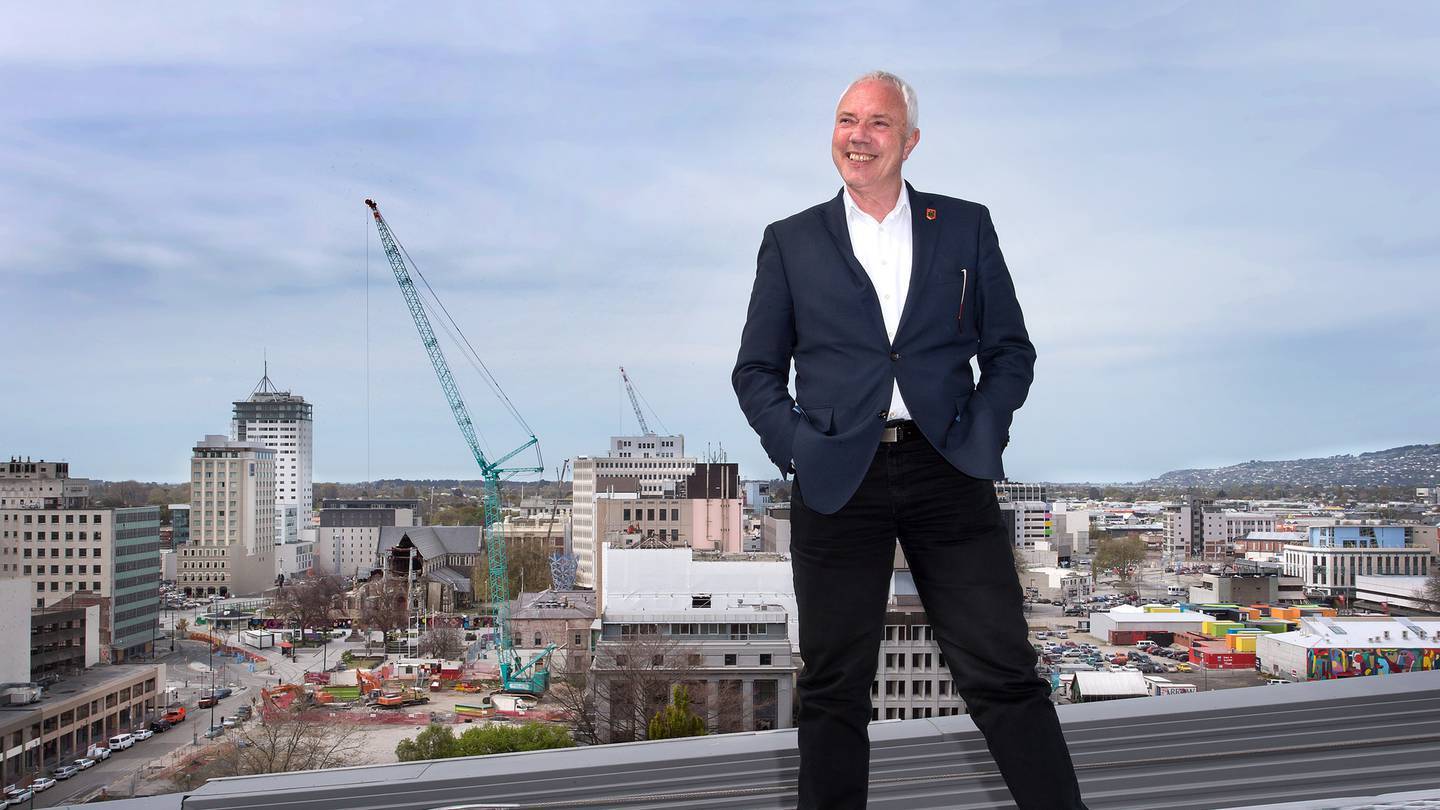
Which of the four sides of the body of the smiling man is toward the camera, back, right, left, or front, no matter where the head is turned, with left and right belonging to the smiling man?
front

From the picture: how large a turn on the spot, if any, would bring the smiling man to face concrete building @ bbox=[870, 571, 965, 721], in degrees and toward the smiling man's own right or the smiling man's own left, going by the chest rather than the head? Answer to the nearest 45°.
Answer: approximately 180°

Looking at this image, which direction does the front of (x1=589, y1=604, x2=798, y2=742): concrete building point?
toward the camera

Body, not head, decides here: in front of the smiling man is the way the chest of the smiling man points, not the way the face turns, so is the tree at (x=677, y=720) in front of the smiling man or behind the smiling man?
behind

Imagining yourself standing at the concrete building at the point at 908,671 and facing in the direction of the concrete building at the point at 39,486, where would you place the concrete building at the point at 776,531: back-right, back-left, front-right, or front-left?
front-right

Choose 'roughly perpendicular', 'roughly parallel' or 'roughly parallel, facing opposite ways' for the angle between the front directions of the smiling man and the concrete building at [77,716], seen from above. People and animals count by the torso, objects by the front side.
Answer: roughly perpendicular

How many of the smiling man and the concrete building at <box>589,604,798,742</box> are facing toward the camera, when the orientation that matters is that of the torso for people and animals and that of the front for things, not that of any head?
2

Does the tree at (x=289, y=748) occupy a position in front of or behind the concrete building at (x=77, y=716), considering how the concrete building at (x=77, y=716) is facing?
in front

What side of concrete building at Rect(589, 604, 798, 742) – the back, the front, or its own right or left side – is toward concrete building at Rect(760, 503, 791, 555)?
back

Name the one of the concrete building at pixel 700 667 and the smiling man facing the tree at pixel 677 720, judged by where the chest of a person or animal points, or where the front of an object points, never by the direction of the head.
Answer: the concrete building

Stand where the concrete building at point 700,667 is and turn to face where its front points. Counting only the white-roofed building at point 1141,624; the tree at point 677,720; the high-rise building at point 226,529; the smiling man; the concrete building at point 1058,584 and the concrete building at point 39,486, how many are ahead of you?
2
